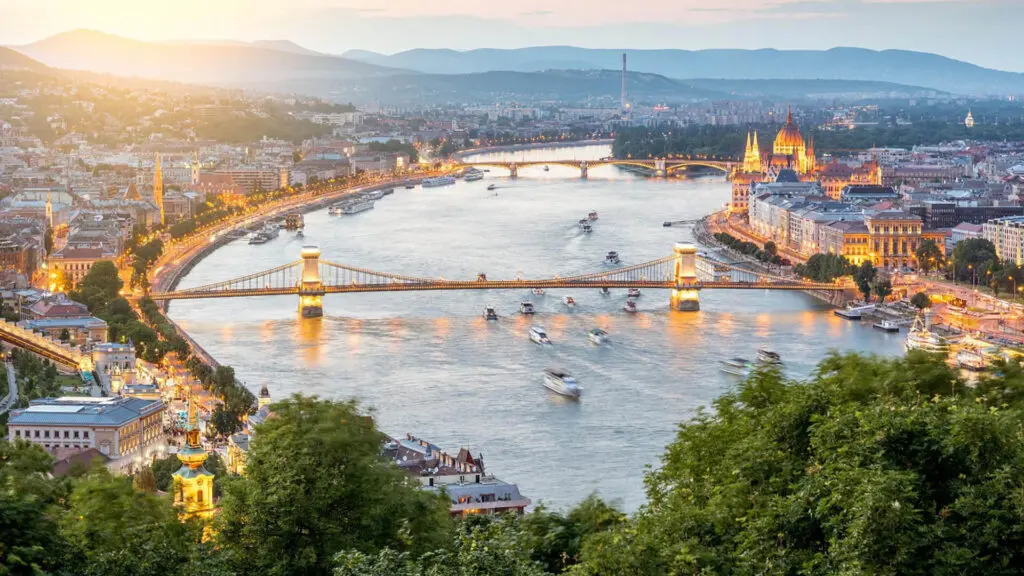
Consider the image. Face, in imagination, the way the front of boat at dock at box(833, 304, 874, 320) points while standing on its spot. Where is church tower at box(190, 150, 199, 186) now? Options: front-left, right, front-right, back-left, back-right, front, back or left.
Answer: front-right

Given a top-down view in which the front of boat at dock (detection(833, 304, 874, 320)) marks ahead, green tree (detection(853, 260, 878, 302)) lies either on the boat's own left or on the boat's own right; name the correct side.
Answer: on the boat's own right

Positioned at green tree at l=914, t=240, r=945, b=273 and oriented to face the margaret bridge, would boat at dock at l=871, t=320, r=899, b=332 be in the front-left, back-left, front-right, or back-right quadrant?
back-left

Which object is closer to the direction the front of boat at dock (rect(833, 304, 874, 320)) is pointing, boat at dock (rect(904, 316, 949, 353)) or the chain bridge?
the chain bridge

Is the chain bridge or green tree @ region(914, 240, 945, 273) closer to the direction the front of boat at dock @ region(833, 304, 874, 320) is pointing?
the chain bridge

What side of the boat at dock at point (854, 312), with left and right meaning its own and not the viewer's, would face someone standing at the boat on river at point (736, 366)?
left

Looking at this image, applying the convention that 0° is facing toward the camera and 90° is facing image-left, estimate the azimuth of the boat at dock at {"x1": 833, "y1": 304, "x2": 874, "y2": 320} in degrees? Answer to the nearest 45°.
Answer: approximately 90°

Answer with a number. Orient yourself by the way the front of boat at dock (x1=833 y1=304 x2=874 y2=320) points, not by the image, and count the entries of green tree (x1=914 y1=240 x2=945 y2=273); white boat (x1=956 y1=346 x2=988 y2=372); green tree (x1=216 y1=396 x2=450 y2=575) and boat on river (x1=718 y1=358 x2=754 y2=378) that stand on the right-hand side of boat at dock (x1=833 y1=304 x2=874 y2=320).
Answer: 1

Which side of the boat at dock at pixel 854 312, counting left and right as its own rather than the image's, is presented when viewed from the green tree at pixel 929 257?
right

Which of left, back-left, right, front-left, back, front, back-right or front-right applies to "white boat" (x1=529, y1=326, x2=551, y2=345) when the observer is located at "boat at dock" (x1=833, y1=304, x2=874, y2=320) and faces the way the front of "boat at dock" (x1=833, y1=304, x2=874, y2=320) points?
front-left

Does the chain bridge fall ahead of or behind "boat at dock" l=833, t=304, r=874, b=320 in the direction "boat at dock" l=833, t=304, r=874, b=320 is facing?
ahead

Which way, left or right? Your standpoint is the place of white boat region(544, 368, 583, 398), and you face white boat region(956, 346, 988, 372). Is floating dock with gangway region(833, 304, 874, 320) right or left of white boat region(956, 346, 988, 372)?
left

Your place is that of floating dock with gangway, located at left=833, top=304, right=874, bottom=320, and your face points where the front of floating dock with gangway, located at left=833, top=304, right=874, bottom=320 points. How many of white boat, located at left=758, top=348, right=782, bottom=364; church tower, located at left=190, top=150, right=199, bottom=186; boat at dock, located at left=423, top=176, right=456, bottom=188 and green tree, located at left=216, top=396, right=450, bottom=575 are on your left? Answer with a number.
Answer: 2
